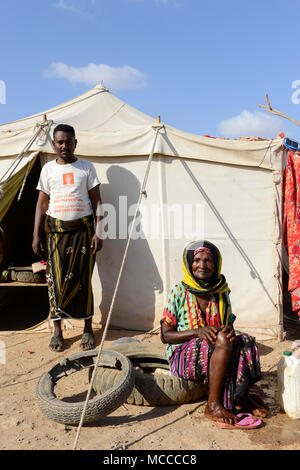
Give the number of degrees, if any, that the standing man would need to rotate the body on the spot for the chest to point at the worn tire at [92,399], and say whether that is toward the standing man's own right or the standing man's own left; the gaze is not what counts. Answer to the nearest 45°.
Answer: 0° — they already face it

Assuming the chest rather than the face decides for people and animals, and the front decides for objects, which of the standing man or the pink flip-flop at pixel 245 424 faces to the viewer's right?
the pink flip-flop

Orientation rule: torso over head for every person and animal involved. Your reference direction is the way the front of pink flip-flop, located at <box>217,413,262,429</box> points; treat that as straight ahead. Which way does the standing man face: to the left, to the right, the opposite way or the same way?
to the right

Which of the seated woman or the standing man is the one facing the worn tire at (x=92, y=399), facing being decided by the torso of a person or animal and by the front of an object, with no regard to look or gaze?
the standing man

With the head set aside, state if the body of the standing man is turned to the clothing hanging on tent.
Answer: no

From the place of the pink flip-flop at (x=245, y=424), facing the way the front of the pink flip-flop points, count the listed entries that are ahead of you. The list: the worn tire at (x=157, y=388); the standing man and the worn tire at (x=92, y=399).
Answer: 0

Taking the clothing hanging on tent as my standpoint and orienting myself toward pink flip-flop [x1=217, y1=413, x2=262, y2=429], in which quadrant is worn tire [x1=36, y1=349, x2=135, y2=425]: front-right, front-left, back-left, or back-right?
front-right

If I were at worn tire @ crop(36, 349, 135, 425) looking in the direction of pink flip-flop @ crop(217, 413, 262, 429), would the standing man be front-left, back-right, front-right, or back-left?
back-left

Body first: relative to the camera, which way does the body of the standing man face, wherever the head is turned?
toward the camera

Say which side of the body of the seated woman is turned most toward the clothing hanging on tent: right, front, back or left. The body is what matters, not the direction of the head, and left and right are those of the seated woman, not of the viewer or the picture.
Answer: left

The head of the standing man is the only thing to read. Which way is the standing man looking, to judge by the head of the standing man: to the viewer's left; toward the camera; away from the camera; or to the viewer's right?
toward the camera

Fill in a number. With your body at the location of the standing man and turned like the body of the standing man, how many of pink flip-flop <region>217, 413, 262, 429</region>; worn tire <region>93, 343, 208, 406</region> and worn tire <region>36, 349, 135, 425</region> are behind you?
0

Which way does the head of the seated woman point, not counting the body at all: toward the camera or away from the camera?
toward the camera

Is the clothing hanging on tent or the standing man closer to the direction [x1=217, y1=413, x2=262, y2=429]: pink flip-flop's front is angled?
the clothing hanging on tent

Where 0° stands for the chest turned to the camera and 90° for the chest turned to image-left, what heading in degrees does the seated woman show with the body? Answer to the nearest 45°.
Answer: approximately 315°
